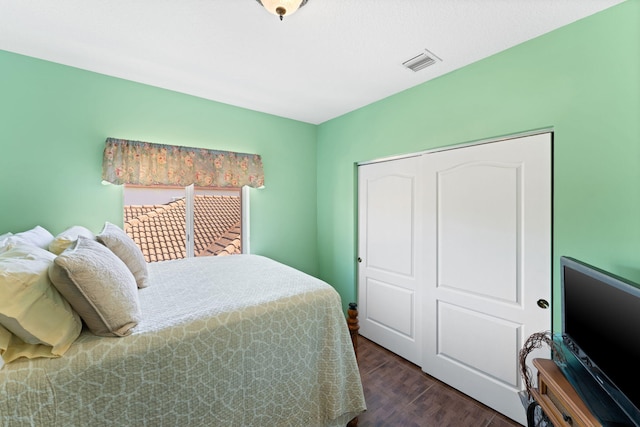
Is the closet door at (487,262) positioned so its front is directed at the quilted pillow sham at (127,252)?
yes

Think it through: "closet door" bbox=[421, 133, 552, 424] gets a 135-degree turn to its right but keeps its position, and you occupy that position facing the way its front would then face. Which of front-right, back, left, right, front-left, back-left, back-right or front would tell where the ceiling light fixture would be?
back-left

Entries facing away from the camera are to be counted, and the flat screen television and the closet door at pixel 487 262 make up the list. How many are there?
0

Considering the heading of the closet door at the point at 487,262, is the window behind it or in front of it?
in front

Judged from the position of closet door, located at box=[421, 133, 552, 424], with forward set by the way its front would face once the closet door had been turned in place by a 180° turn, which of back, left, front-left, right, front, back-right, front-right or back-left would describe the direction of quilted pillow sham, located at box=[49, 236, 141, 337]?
back

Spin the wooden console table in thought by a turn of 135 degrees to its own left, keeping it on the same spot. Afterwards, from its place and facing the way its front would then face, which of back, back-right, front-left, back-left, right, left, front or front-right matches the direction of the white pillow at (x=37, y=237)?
back-right

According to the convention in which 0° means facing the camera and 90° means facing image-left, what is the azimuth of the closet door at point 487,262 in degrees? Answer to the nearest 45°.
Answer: approximately 45°

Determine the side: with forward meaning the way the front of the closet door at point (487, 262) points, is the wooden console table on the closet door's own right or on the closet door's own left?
on the closet door's own left

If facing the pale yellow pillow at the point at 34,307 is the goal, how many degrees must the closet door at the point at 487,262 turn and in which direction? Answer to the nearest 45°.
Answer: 0° — it already faces it

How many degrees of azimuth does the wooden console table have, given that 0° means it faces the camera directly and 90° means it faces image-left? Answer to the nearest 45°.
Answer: approximately 45°

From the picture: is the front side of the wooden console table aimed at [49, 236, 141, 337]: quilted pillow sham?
yes

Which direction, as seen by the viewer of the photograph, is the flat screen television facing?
facing the viewer and to the left of the viewer

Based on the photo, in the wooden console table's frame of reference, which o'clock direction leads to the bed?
The bed is roughly at 12 o'clock from the wooden console table.

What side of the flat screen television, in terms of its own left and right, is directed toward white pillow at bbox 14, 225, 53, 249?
front

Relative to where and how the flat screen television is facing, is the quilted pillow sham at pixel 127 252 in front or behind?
in front

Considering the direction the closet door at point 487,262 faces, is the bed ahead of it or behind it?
ahead
